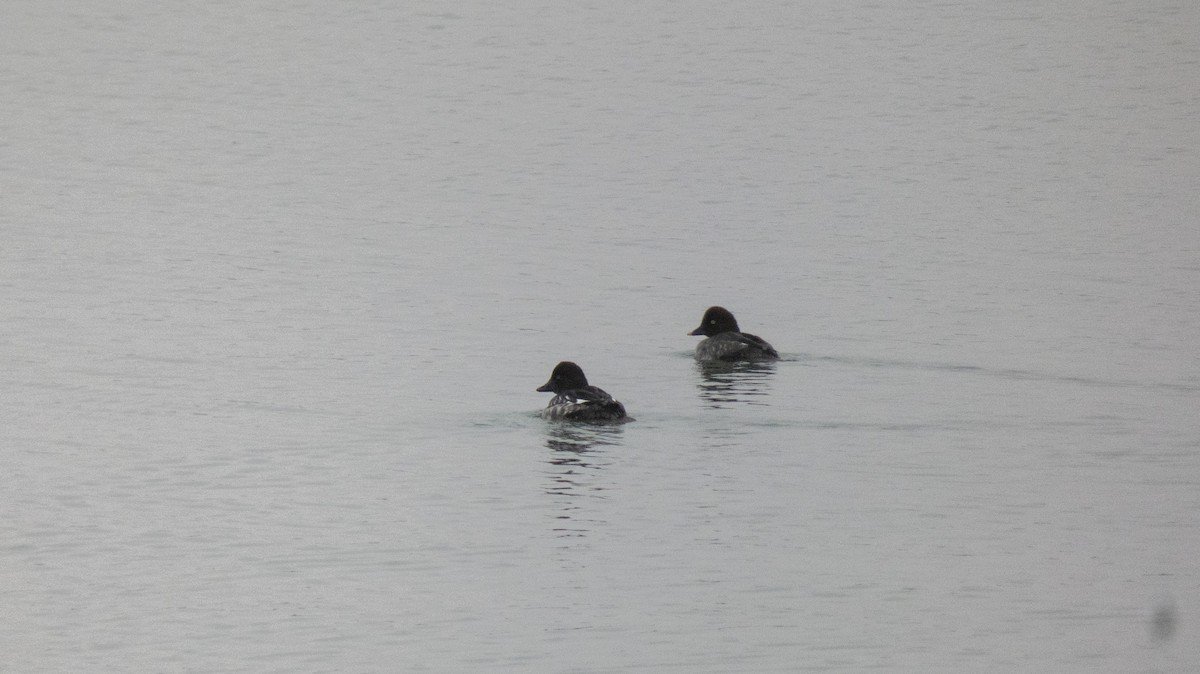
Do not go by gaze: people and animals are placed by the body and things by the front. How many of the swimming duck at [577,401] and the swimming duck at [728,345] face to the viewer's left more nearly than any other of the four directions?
2

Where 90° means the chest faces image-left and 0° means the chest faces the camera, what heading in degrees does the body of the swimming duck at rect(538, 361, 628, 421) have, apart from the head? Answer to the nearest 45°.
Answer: approximately 90°

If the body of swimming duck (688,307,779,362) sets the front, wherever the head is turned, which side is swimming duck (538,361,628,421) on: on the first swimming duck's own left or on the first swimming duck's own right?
on the first swimming duck's own left

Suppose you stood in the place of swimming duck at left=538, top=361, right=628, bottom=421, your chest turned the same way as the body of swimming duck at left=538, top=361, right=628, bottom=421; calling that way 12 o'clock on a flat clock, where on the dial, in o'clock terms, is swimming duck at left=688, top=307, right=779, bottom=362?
swimming duck at left=688, top=307, right=779, bottom=362 is roughly at 4 o'clock from swimming duck at left=538, top=361, right=628, bottom=421.

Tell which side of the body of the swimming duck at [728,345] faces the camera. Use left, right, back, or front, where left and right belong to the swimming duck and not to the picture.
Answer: left
